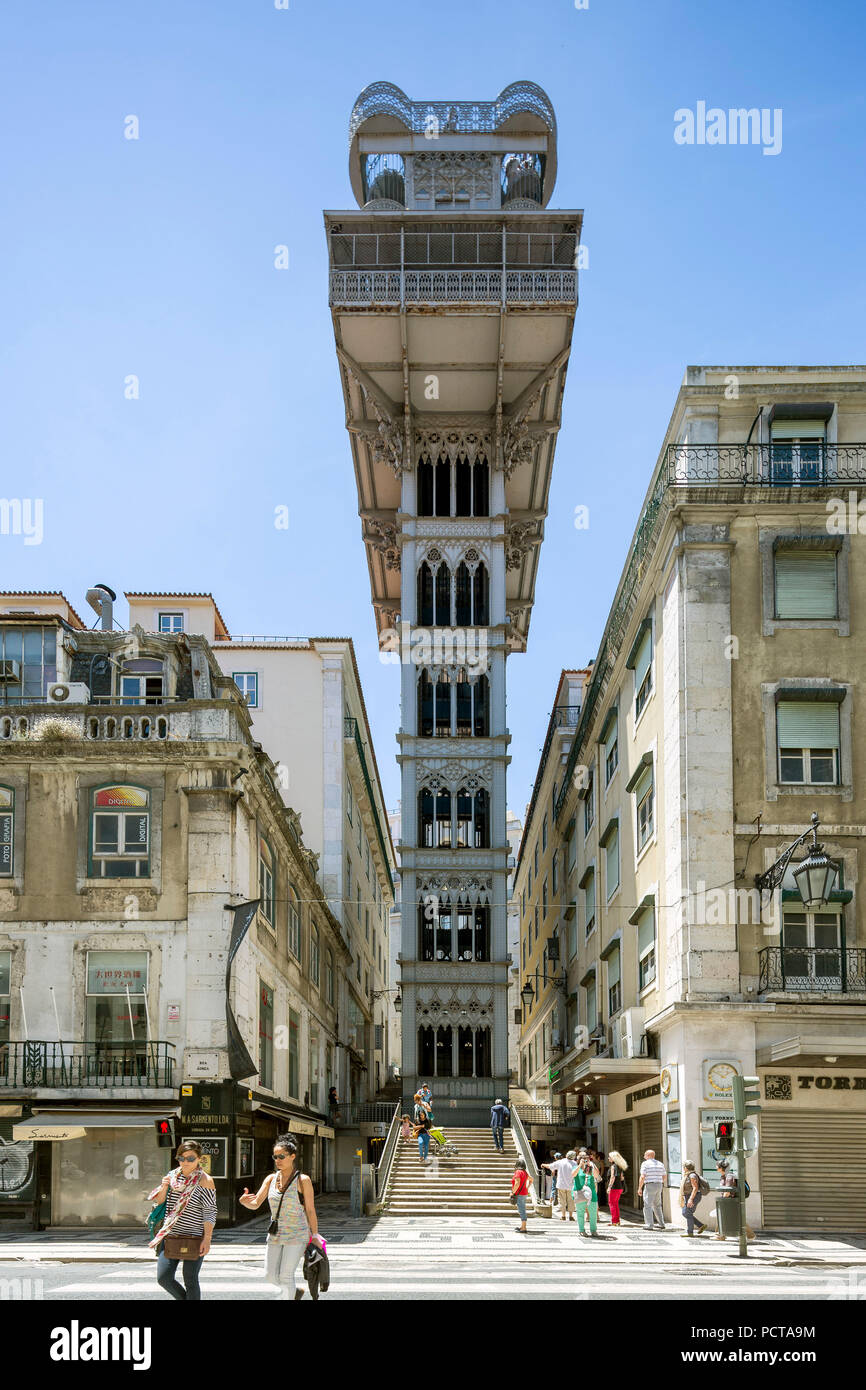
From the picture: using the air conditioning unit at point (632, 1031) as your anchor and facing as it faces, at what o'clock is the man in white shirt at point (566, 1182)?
The man in white shirt is roughly at 11 o'clock from the air conditioning unit.

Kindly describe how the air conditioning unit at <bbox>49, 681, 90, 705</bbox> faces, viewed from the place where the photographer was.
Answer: facing the viewer

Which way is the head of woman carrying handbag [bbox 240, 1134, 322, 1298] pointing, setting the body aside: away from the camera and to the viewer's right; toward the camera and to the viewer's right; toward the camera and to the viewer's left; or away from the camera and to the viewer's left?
toward the camera and to the viewer's left

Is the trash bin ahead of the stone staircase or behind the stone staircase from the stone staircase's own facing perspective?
ahead

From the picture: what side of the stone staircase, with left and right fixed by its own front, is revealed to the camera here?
front

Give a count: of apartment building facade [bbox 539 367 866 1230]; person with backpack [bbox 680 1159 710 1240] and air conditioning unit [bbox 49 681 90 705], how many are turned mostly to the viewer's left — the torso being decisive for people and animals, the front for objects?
1

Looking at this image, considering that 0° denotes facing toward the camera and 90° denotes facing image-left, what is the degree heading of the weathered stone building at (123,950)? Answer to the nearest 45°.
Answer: approximately 0°

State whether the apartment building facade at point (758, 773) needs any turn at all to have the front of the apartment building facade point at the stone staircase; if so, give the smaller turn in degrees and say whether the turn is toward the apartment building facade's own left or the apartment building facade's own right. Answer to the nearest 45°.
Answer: approximately 135° to the apartment building facade's own right

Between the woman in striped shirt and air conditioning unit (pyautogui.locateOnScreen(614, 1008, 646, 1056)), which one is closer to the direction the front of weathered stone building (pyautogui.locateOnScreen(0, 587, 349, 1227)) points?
the woman in striped shirt
